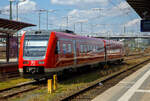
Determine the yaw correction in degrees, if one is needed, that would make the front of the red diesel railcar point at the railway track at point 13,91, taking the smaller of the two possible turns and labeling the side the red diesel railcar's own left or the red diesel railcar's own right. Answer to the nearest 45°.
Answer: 0° — it already faces it

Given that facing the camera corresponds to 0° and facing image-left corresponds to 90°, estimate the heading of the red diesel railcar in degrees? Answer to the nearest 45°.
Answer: approximately 45°
